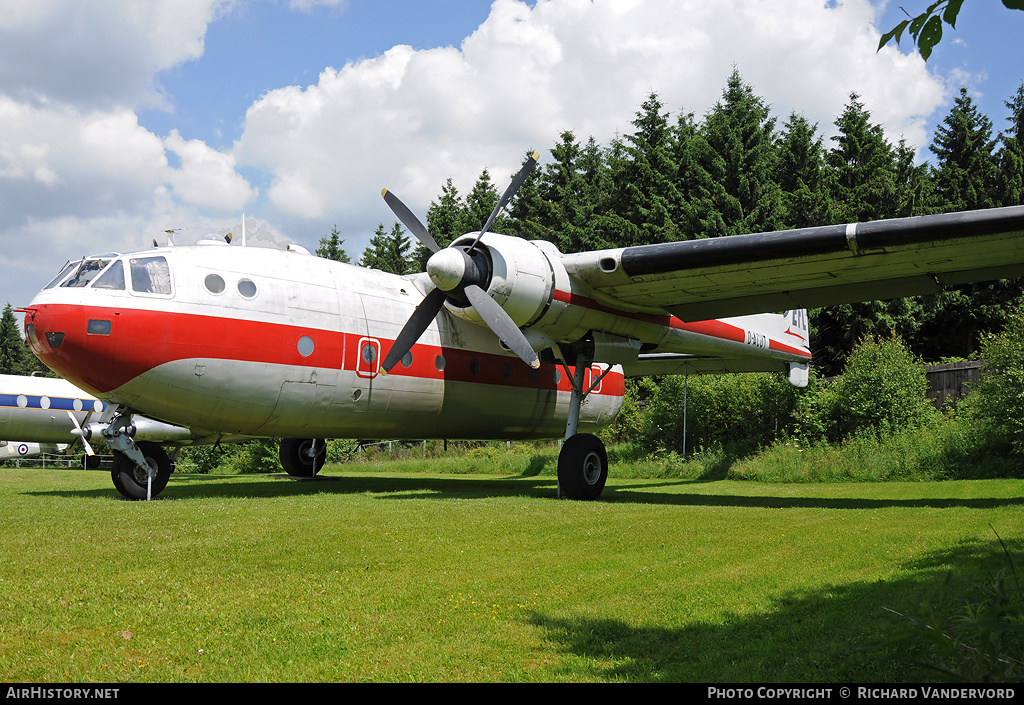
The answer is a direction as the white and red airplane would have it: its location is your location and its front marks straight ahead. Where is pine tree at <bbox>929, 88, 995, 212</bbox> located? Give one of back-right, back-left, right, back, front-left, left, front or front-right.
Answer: back

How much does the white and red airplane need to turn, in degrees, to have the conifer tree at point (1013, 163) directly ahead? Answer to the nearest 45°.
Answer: approximately 180°

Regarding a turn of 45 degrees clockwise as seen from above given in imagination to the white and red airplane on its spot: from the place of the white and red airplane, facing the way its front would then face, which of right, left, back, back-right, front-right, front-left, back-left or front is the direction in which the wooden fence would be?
back-right

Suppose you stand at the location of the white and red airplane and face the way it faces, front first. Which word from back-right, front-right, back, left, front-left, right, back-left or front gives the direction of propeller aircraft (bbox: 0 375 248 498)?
right

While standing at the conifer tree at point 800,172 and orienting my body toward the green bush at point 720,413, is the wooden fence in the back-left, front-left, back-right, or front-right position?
front-left

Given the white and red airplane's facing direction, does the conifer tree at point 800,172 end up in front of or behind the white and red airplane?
behind

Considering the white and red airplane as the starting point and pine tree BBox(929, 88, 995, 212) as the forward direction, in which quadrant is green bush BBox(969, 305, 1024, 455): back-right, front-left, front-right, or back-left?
front-right

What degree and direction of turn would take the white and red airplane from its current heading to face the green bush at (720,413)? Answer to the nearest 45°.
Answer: approximately 180°

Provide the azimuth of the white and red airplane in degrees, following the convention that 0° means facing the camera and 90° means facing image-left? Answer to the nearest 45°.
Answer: approximately 45°

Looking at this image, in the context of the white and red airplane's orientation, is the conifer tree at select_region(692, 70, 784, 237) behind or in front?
behind

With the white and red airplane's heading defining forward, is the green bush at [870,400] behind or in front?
behind
